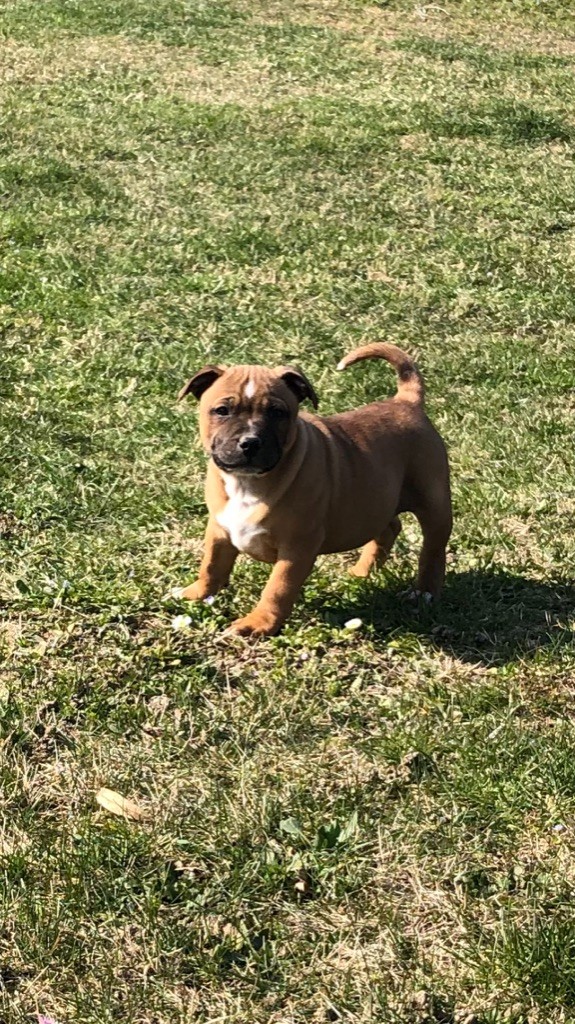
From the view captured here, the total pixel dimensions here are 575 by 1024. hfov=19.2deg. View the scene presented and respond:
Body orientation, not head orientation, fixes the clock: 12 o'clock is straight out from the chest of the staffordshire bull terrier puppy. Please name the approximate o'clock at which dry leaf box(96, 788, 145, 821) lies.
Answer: The dry leaf is roughly at 11 o'clock from the staffordshire bull terrier puppy.

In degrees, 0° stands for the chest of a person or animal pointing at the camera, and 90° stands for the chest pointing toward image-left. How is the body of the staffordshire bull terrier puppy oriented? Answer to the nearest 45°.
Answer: approximately 45°

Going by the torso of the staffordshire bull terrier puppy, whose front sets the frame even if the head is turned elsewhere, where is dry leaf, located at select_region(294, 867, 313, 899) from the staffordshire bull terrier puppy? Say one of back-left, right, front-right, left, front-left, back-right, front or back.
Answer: front-left
